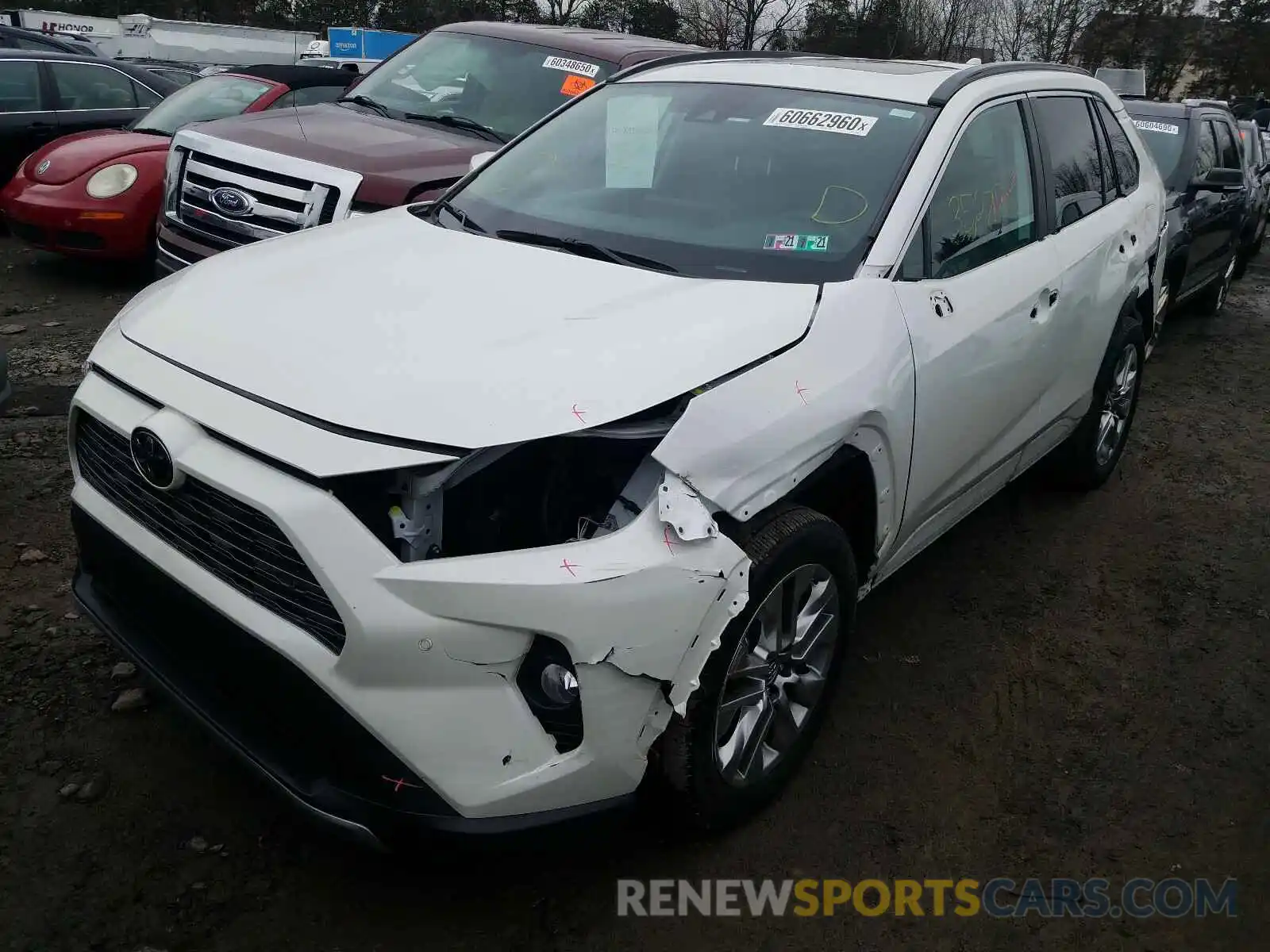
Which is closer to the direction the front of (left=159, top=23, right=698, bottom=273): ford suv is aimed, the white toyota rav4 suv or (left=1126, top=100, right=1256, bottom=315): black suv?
the white toyota rav4 suv

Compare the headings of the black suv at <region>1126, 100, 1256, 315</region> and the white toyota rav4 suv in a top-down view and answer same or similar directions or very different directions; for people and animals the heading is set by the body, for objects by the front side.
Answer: same or similar directions

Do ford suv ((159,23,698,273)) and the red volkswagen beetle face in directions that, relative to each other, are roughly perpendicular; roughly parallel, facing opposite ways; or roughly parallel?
roughly parallel

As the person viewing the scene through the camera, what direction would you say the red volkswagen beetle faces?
facing the viewer and to the left of the viewer

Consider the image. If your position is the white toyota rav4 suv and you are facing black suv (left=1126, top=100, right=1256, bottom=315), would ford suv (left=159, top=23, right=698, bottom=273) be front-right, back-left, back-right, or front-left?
front-left

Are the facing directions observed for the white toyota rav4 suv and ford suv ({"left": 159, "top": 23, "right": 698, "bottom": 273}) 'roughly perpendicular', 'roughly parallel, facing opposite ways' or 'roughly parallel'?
roughly parallel

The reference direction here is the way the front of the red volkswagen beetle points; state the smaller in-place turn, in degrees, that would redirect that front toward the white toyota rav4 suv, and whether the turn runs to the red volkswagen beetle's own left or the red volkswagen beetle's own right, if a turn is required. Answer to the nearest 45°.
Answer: approximately 45° to the red volkswagen beetle's own left

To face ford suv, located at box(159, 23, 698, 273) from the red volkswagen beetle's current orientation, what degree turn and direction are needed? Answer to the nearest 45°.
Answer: approximately 90° to its left

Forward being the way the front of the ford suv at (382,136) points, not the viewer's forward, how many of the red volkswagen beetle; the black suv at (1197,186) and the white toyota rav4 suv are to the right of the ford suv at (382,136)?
1

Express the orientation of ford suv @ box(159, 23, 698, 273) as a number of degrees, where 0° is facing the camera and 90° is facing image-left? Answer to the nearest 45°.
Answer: approximately 45°

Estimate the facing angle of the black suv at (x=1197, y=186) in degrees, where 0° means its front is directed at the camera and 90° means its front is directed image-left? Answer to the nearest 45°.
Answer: approximately 45°

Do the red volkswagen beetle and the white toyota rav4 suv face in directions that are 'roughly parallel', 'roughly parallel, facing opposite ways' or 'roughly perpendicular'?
roughly parallel
